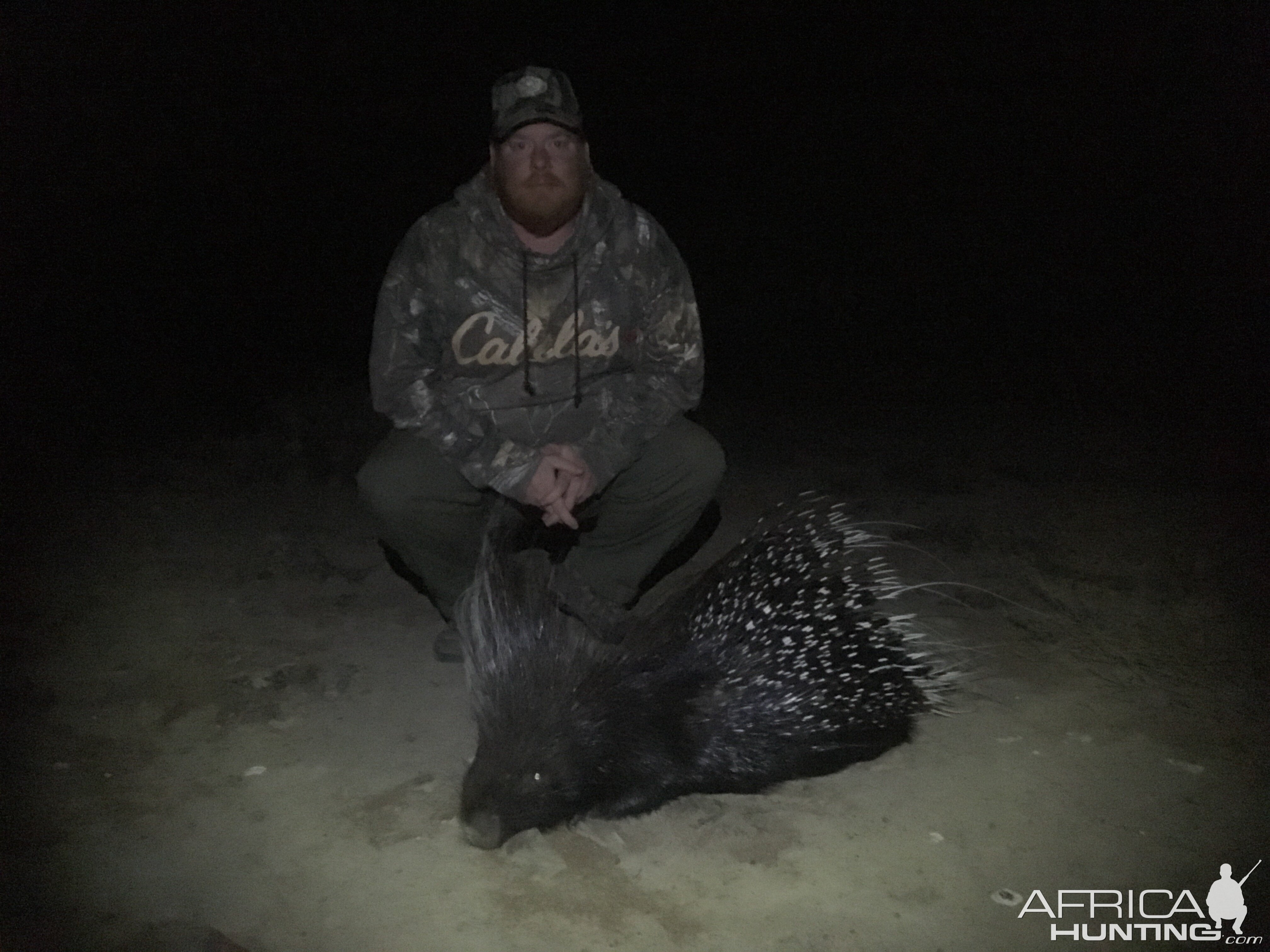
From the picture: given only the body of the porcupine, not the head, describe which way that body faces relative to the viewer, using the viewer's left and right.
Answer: facing the viewer and to the left of the viewer
